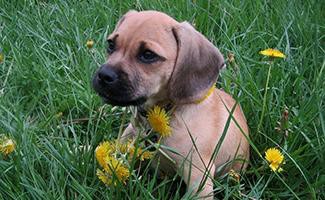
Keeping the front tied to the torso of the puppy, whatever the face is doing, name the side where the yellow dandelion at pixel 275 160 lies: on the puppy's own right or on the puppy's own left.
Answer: on the puppy's own left

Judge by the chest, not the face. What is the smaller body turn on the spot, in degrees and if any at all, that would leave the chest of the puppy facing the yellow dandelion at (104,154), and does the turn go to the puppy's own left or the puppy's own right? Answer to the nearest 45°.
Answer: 0° — it already faces it

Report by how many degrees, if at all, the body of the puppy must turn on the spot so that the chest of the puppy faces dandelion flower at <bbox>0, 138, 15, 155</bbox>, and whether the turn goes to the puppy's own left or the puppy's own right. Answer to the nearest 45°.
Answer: approximately 45° to the puppy's own right

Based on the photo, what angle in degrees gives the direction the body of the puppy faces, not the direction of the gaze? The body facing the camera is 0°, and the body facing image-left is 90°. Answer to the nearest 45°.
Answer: approximately 45°

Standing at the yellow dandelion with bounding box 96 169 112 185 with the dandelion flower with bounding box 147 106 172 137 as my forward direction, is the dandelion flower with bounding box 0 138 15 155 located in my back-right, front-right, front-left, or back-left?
back-left

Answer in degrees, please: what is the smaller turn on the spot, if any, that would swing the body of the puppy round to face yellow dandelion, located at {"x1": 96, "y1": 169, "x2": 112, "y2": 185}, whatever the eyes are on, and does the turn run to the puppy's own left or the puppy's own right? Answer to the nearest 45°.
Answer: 0° — it already faces it
